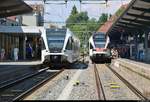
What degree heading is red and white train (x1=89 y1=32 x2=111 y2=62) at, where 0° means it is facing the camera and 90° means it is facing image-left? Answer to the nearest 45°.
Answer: approximately 0°
